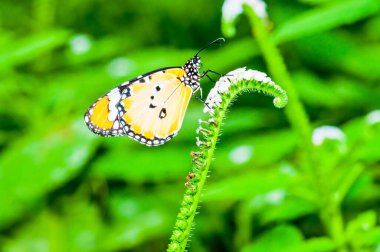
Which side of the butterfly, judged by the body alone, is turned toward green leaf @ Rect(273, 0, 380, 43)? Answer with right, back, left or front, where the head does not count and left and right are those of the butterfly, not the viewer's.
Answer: front

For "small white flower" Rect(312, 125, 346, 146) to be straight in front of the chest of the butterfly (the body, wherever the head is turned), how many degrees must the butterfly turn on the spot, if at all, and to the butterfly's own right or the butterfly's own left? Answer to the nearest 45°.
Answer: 0° — it already faces it

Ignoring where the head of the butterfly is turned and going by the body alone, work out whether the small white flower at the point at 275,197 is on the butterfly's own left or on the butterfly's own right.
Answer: on the butterfly's own left

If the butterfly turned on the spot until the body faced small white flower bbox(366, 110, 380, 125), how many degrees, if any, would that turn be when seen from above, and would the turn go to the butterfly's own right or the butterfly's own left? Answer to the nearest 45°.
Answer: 0° — it already faces it

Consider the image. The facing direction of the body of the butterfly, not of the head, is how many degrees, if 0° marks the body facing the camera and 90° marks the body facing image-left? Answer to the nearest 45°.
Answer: approximately 270°

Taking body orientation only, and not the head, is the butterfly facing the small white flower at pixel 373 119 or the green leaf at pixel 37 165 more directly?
the small white flower

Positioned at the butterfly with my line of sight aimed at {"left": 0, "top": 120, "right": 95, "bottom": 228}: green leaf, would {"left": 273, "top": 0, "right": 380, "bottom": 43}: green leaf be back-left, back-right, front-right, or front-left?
back-right

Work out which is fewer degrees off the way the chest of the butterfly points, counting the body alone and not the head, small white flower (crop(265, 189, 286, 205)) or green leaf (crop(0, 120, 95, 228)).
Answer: the small white flower

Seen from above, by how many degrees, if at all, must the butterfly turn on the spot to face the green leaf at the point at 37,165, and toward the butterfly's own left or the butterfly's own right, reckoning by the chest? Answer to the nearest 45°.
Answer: approximately 135° to the butterfly's own left
